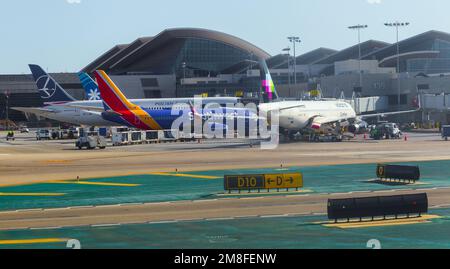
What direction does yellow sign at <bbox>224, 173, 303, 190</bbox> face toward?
toward the camera
